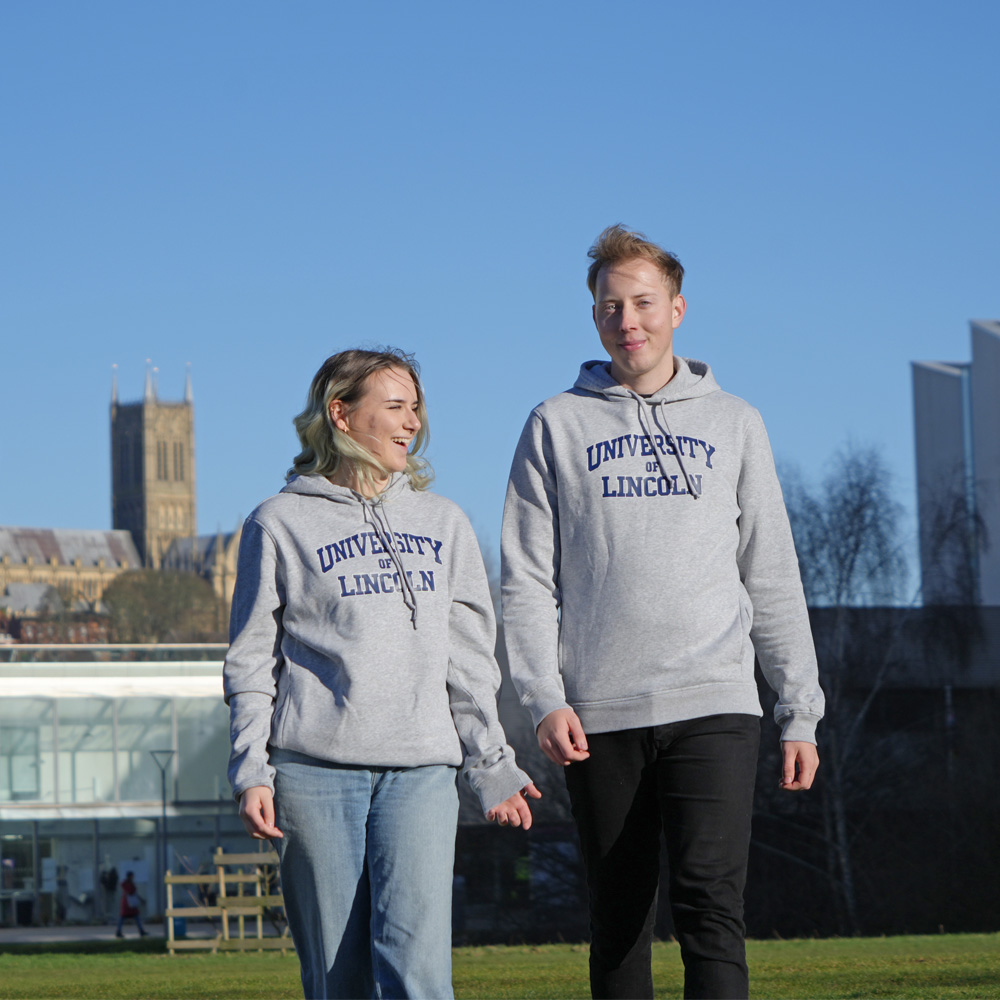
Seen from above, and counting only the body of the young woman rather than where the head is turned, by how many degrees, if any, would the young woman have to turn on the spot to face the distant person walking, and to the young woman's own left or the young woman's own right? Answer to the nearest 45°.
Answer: approximately 180°

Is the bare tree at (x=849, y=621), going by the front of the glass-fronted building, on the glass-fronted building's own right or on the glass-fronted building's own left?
on the glass-fronted building's own left

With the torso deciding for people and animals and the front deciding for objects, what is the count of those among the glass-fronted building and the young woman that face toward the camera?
2

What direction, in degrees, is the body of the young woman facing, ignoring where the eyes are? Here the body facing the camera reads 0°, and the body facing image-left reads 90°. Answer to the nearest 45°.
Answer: approximately 0°

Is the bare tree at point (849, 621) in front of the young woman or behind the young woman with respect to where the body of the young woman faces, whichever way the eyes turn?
behind
